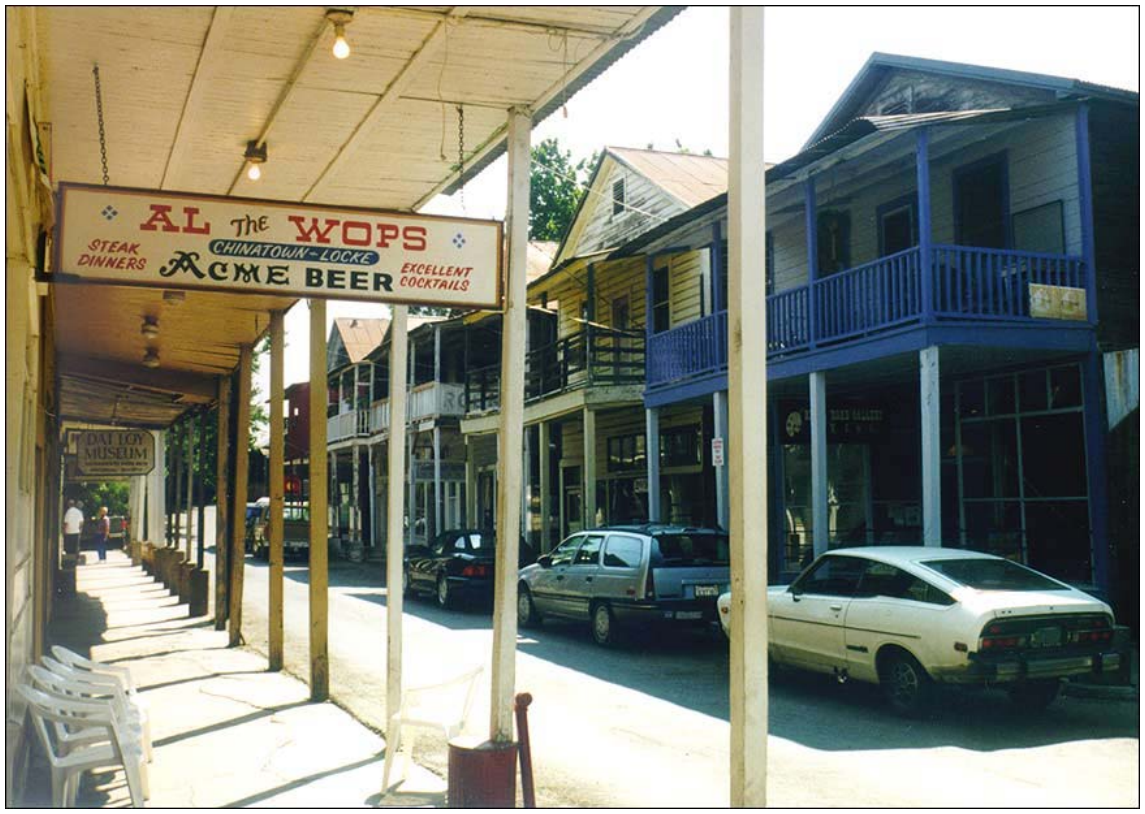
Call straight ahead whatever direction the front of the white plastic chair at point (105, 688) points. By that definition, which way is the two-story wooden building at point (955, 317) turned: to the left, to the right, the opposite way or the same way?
the opposite way

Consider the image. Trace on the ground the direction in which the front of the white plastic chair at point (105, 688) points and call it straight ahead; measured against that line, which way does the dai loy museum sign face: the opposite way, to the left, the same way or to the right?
to the right

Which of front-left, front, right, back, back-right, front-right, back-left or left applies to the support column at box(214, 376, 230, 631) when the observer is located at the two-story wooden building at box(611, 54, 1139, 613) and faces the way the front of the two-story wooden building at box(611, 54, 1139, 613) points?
front-right

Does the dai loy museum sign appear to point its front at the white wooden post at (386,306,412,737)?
yes

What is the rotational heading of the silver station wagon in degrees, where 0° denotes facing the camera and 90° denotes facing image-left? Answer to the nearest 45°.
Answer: approximately 135°

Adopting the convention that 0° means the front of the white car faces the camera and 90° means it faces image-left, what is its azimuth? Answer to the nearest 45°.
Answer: approximately 135°

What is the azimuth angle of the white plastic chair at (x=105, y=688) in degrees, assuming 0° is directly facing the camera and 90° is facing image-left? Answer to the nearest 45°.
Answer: approximately 270°

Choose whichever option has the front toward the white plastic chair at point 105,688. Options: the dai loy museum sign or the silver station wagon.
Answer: the dai loy museum sign
